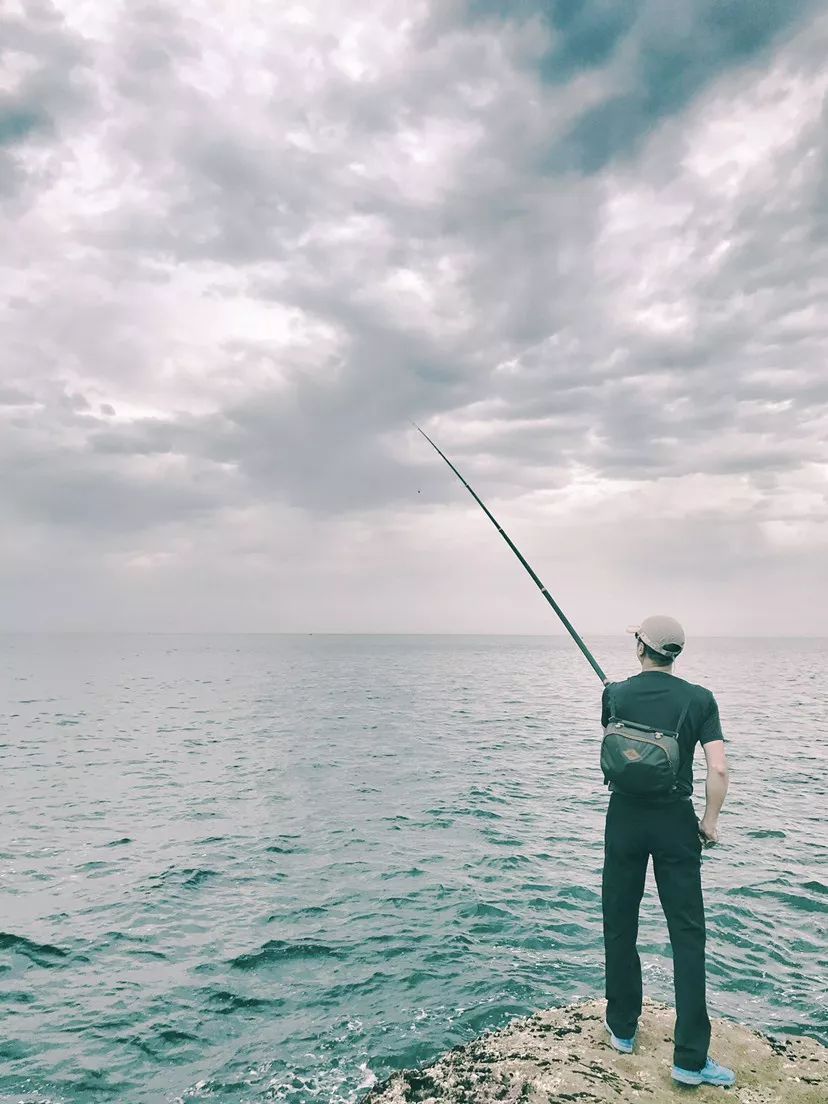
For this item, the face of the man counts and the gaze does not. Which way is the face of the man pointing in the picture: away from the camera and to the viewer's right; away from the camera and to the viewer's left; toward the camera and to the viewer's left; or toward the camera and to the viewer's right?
away from the camera and to the viewer's left

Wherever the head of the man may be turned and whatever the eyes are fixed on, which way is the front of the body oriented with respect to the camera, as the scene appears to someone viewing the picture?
away from the camera
